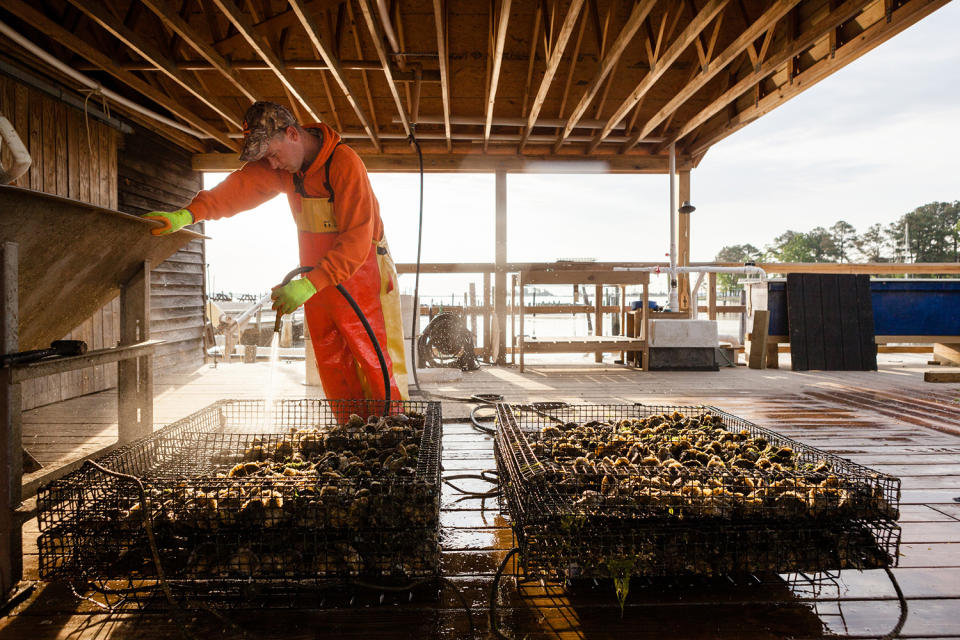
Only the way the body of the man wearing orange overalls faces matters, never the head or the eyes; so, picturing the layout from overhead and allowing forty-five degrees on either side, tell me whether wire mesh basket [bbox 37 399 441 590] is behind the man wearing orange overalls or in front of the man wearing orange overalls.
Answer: in front

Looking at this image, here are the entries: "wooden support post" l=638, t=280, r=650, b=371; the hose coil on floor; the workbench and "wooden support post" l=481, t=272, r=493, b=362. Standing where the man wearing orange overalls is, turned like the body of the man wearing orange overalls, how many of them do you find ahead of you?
0

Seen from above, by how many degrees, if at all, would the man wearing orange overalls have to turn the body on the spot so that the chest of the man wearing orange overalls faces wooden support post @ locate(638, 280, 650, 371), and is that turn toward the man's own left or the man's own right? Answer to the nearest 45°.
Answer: approximately 180°

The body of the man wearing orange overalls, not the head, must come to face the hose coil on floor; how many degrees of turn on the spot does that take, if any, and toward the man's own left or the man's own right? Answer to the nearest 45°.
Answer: approximately 180°

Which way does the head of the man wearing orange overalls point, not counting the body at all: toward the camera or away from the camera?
toward the camera

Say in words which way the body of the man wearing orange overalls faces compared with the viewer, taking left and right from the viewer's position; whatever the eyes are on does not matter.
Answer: facing the viewer and to the left of the viewer

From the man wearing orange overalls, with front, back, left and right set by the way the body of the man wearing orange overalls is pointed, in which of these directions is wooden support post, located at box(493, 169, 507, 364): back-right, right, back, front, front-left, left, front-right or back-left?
back

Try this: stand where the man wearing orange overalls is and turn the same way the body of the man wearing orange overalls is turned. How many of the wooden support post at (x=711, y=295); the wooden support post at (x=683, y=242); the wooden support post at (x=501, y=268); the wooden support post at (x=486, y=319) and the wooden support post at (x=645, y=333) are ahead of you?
0

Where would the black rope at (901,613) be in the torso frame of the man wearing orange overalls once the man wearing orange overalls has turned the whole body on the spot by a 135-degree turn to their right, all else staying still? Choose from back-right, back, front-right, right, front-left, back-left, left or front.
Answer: back-right

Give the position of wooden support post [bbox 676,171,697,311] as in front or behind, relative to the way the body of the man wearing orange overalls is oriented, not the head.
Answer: behind

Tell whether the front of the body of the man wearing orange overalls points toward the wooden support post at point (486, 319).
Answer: no

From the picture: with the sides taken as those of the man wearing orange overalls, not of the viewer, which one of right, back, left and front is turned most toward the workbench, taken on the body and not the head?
back

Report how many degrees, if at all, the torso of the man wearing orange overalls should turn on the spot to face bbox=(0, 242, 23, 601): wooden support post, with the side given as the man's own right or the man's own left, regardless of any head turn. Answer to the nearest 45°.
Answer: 0° — they already face it

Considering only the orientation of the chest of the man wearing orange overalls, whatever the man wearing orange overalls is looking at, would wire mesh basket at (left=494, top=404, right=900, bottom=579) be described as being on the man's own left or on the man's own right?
on the man's own left
